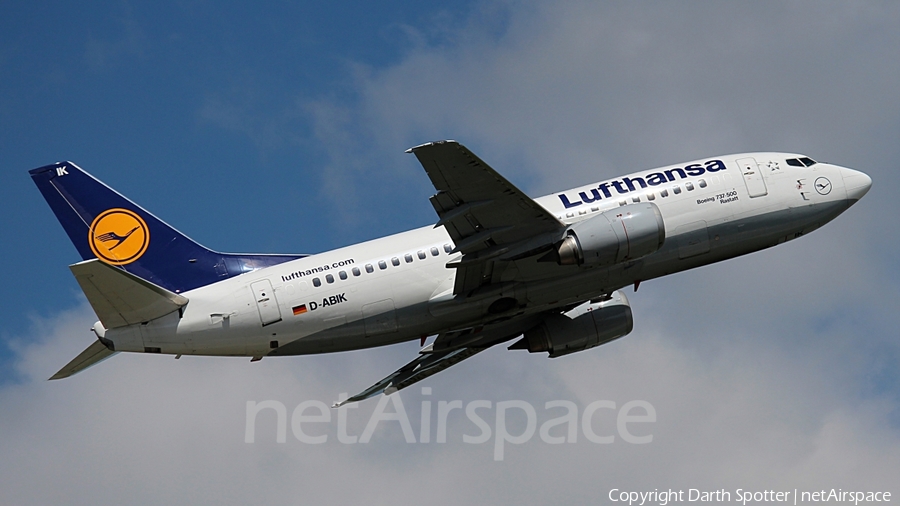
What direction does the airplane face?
to the viewer's right
